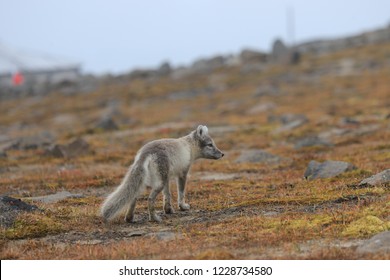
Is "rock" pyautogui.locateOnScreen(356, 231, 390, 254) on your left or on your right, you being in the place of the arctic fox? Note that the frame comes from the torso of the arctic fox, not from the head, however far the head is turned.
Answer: on your right

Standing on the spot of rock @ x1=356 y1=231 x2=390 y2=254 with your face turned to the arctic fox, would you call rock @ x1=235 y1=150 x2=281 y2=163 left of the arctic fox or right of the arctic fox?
right

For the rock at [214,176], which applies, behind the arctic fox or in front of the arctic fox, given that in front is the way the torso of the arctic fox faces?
in front

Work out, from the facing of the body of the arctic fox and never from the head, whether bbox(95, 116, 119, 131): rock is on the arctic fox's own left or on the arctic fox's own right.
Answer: on the arctic fox's own left

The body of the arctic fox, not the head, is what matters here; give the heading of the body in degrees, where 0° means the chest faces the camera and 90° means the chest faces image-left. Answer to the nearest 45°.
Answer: approximately 225°

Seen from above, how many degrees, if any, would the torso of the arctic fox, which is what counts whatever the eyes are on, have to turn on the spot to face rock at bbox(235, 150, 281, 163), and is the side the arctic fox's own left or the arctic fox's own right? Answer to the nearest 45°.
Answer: approximately 45° to the arctic fox's own left

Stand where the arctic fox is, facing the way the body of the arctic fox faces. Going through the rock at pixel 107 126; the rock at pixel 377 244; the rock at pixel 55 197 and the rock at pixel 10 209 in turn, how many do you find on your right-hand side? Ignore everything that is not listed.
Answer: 1

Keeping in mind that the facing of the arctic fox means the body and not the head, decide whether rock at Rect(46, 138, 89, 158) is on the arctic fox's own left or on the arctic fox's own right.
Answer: on the arctic fox's own left

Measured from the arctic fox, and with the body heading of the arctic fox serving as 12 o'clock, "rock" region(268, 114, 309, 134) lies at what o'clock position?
The rock is roughly at 11 o'clock from the arctic fox.

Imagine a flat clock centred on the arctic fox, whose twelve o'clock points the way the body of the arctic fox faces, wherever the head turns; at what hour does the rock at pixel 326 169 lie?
The rock is roughly at 12 o'clock from the arctic fox.

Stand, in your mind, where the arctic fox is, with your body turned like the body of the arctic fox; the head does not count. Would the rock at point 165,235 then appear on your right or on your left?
on your right
